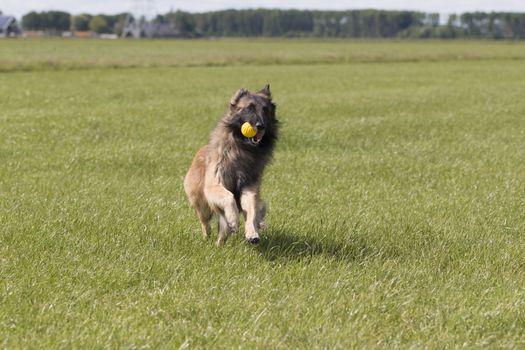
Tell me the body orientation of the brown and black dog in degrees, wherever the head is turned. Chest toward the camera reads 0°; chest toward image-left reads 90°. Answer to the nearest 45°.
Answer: approximately 315°
